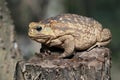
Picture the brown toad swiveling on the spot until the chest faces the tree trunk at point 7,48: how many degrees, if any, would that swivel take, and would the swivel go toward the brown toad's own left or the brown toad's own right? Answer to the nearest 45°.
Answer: approximately 45° to the brown toad's own right

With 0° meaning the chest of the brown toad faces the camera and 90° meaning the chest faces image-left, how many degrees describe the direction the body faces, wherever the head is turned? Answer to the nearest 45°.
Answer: approximately 90°
